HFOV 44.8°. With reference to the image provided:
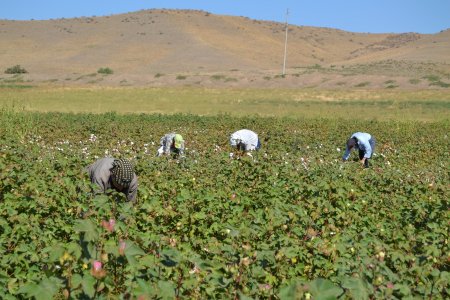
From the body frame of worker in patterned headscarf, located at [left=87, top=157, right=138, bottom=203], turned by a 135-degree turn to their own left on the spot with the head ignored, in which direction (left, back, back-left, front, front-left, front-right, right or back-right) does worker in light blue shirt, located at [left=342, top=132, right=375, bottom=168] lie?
front-right

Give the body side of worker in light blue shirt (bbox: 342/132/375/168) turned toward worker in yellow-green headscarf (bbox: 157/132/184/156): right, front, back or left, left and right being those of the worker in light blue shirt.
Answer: front

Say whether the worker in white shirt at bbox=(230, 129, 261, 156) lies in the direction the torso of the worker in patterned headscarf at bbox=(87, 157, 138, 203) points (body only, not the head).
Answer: no

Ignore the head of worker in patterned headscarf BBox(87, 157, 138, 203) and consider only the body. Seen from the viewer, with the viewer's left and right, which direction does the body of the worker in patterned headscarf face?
facing the viewer and to the right of the viewer

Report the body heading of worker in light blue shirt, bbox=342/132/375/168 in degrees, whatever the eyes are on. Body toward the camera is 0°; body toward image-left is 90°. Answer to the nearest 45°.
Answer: approximately 45°

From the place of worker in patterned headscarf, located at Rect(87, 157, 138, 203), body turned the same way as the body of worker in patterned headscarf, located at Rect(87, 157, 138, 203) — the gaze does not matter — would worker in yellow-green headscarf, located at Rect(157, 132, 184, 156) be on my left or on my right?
on my left
